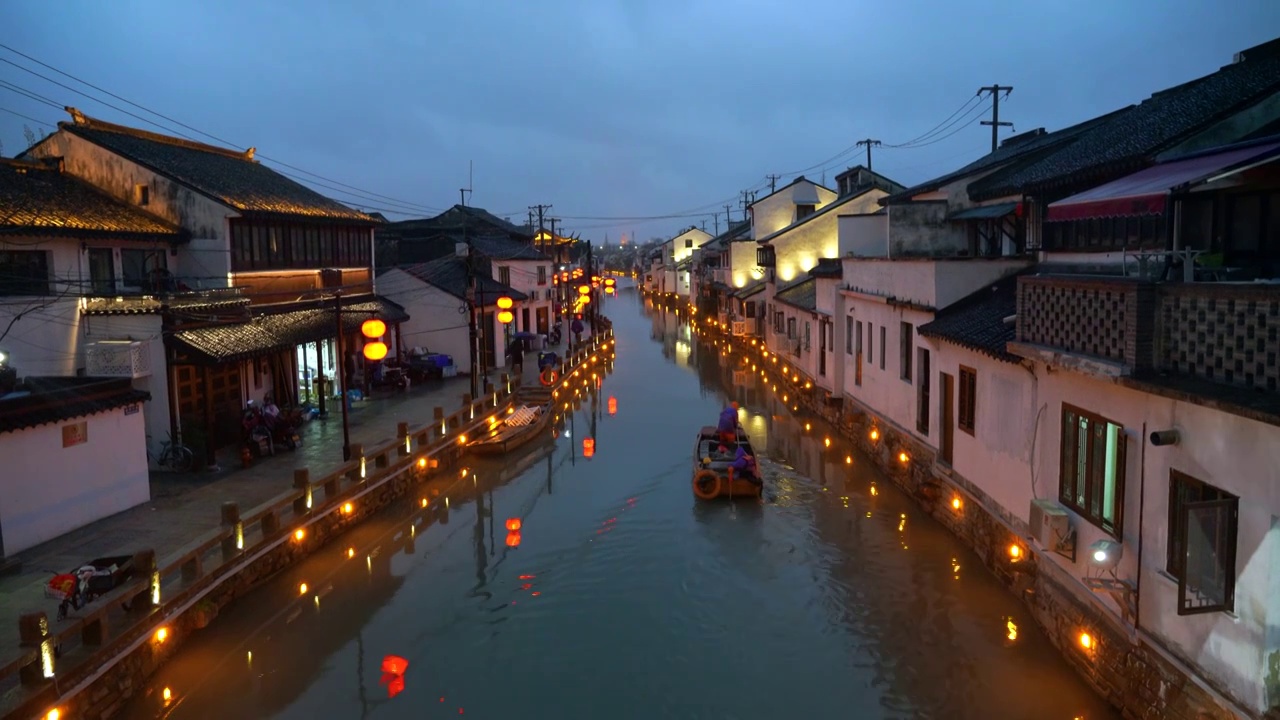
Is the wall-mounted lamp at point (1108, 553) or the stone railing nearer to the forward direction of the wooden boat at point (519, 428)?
the stone railing
